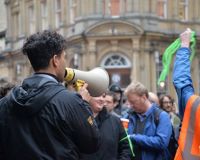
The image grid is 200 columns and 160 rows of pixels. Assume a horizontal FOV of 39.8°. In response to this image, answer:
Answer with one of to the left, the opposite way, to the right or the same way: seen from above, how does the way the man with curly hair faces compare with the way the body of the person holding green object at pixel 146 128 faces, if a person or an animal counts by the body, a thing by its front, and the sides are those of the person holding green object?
the opposite way

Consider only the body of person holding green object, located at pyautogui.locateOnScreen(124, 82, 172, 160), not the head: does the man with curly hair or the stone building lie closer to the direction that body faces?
the man with curly hair

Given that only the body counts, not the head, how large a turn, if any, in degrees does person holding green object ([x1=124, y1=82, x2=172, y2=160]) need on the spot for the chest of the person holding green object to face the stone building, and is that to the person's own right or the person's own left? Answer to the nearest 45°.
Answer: approximately 135° to the person's own right

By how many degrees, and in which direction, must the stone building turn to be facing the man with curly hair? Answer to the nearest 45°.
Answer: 0° — it already faces them

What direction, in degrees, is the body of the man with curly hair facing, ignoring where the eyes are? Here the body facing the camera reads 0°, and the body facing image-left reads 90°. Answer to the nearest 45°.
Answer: approximately 225°

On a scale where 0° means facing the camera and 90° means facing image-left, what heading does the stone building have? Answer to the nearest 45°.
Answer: approximately 0°

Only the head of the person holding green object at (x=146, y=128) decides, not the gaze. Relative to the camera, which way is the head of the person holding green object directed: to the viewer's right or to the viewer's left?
to the viewer's left

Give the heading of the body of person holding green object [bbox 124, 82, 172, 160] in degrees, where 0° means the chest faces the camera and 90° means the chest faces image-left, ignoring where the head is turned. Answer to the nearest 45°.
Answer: approximately 45°

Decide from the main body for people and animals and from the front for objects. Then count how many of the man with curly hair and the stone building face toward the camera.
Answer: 1

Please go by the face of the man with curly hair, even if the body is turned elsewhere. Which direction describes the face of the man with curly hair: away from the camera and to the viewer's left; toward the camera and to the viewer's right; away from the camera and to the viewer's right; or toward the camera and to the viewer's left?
away from the camera and to the viewer's right
